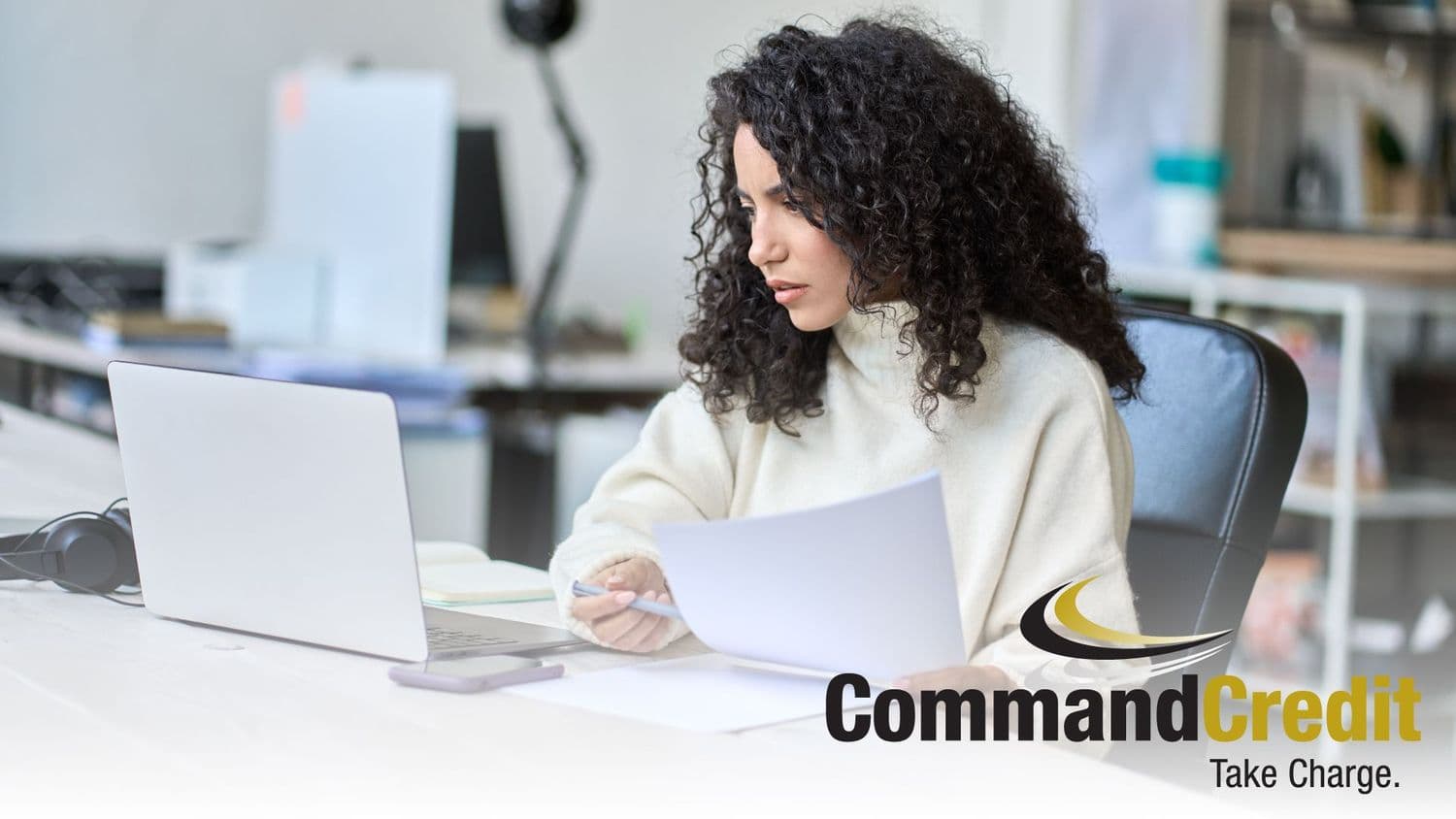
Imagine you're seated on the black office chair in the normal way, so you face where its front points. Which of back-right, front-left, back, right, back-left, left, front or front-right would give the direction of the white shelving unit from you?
back-right

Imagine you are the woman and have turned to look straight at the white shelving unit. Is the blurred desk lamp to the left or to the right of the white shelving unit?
left

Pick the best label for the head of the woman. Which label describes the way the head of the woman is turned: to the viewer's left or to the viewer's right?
to the viewer's left

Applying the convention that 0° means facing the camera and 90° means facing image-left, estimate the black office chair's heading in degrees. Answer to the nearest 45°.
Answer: approximately 45°

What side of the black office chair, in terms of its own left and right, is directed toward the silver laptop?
front

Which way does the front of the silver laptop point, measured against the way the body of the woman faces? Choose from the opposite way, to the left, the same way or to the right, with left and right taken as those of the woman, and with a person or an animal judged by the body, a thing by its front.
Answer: the opposite way

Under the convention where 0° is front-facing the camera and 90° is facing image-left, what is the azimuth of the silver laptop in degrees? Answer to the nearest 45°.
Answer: approximately 225°

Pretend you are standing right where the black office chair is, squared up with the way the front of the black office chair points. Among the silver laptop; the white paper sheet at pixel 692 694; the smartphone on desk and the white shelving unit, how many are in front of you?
3

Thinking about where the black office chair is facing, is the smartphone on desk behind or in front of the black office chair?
in front

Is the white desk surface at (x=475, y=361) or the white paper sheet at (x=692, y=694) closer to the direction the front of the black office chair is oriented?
the white paper sheet
